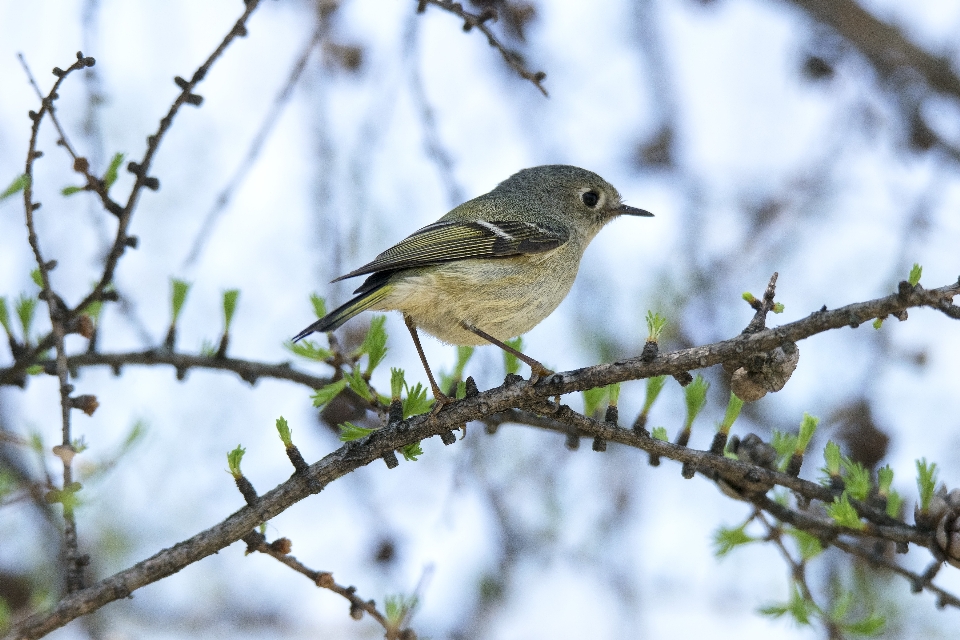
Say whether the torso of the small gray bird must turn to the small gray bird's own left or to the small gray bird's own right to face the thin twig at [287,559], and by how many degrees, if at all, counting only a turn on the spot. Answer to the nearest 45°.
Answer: approximately 135° to the small gray bird's own right

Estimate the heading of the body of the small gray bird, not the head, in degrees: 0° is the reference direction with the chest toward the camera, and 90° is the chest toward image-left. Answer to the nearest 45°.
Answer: approximately 270°
